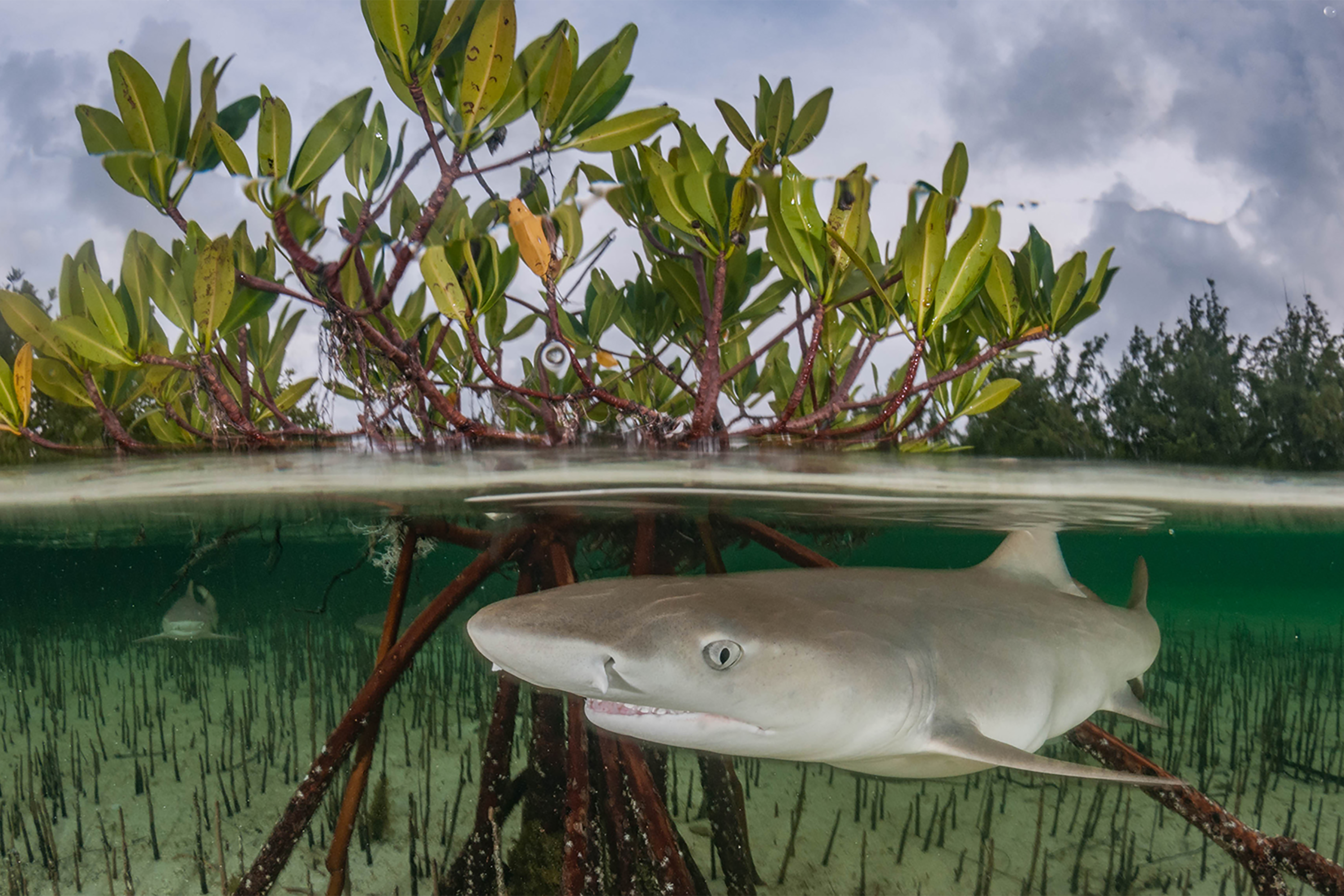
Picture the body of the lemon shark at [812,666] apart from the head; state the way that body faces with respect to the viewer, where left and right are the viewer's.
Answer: facing the viewer and to the left of the viewer

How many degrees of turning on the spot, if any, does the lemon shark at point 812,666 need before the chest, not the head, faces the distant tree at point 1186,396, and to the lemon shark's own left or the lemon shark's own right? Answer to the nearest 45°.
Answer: approximately 180°

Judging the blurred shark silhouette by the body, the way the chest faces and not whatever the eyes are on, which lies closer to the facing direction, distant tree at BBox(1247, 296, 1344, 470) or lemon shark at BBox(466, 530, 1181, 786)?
the lemon shark

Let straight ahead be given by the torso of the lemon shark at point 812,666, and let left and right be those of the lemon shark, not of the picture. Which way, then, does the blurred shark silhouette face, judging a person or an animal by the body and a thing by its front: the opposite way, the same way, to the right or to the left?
to the left

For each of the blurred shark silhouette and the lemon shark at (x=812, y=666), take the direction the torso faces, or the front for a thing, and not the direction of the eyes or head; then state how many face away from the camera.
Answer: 0

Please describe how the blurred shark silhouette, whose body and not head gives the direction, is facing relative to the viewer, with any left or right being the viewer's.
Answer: facing the viewer
